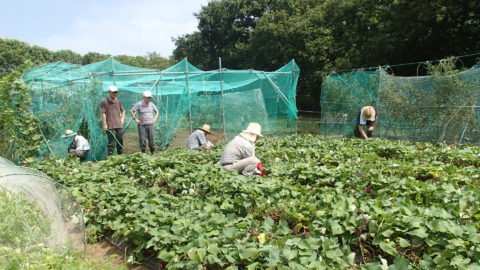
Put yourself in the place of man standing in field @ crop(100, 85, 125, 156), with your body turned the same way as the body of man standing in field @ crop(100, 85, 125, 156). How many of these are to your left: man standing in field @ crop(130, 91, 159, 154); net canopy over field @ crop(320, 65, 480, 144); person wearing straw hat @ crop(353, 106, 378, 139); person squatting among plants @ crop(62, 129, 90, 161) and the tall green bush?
3

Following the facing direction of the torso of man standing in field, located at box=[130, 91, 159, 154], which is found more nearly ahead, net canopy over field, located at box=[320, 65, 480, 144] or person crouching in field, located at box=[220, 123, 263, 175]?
the person crouching in field

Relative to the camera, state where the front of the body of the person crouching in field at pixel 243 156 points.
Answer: to the viewer's right

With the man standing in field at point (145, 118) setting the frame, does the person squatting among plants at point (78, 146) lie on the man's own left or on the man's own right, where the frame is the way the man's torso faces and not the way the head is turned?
on the man's own right

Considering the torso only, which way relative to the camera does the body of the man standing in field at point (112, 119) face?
toward the camera

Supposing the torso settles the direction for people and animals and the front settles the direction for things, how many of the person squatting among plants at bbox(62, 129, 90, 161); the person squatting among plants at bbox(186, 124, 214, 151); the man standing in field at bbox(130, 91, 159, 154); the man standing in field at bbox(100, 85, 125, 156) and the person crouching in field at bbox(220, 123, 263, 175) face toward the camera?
2

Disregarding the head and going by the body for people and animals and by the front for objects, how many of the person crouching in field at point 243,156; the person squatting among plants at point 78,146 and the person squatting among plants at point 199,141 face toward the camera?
0

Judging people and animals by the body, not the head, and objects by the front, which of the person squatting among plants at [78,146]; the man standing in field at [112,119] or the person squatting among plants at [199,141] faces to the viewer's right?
the person squatting among plants at [199,141]

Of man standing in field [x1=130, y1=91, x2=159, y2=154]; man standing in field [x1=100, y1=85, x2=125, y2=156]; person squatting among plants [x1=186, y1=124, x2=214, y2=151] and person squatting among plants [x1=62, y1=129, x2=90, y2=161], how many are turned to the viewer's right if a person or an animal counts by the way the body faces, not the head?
1

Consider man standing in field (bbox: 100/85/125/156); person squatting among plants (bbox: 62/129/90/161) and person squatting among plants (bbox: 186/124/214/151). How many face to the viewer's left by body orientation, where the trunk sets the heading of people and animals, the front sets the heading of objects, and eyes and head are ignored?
1

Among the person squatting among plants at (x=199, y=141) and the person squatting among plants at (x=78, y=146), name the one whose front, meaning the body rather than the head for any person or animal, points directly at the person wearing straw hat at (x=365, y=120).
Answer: the person squatting among plants at (x=199, y=141)

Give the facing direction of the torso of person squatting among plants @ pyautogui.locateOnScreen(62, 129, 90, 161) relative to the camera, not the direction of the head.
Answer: to the viewer's left

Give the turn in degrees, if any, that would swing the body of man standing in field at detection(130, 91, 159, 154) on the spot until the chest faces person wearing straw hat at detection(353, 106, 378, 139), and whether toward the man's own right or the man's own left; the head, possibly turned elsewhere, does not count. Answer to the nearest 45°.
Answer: approximately 90° to the man's own left
